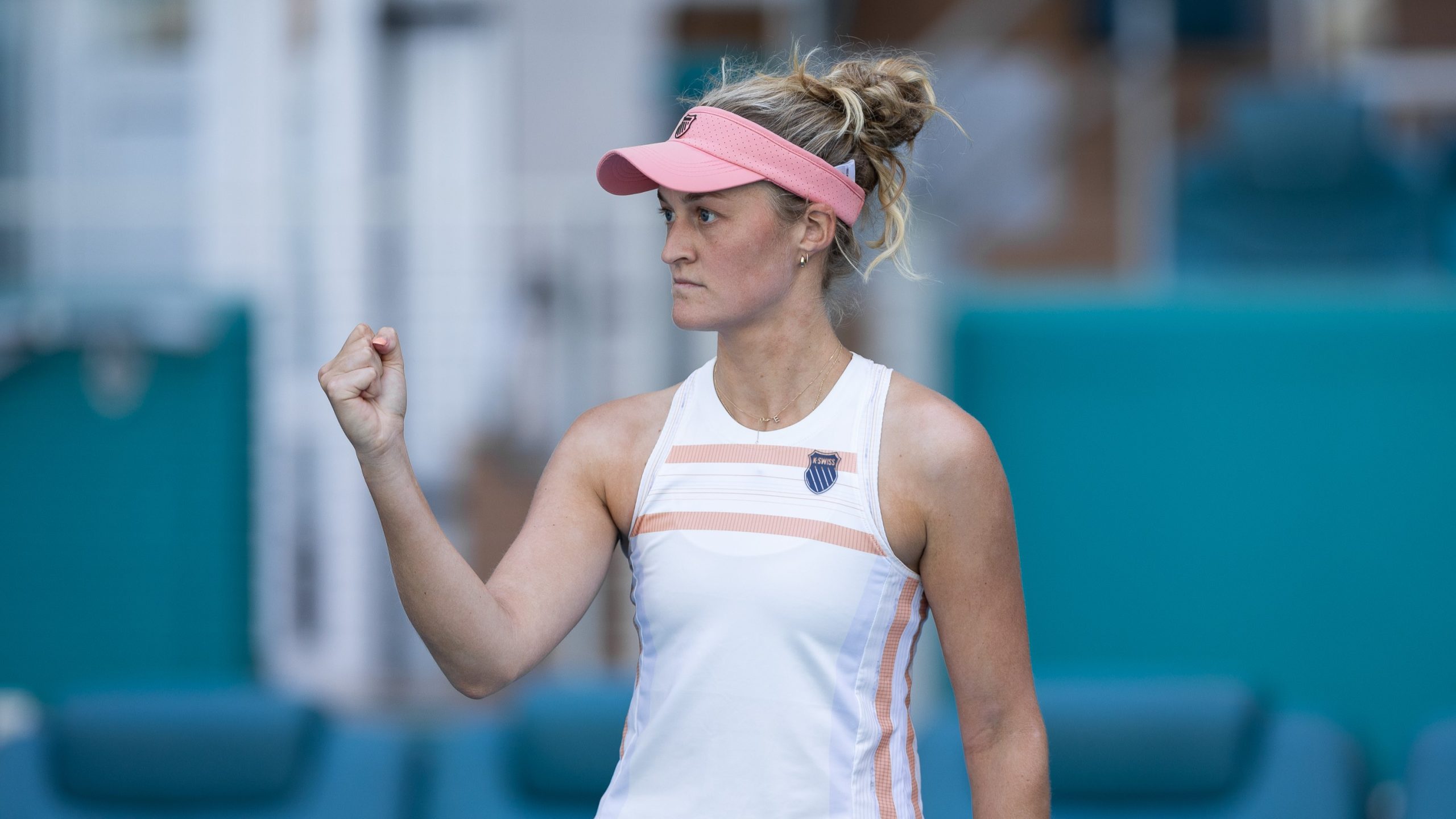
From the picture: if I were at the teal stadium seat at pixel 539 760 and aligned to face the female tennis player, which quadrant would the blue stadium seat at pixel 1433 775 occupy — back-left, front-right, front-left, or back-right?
front-left

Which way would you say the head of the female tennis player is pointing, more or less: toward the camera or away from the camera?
toward the camera

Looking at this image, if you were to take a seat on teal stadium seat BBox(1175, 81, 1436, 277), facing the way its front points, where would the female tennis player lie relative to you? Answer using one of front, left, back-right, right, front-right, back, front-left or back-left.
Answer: front

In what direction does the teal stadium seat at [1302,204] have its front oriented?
toward the camera

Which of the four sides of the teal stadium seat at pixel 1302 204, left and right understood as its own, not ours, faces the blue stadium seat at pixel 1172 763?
front

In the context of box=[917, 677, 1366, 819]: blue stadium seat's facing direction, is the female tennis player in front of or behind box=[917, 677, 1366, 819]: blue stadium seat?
in front

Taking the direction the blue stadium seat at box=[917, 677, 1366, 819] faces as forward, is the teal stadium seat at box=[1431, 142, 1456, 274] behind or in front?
behind

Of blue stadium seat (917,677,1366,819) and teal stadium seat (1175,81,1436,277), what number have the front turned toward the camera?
2

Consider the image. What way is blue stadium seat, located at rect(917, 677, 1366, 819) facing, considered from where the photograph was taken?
facing the viewer

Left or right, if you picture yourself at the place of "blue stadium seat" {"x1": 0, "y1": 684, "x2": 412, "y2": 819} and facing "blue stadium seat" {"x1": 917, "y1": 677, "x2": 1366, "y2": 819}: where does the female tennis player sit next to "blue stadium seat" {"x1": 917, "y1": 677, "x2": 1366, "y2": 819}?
right

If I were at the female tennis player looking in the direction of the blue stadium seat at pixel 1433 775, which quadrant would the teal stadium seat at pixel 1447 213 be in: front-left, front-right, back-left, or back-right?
front-left

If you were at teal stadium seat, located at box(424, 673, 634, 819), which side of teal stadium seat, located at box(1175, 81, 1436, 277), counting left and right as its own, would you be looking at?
front

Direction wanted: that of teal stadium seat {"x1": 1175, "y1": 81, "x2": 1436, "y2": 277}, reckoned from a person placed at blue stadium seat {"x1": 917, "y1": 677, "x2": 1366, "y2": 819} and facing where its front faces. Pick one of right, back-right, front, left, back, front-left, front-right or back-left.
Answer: back

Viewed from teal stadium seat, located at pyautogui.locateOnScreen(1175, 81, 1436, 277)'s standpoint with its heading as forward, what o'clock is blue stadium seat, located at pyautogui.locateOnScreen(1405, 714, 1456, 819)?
blue stadium seat, located at pyautogui.locateOnScreen(1405, 714, 1456, 819) is roughly at 12 o'clock from teal stadium seat, located at pyautogui.locateOnScreen(1175, 81, 1436, 277).

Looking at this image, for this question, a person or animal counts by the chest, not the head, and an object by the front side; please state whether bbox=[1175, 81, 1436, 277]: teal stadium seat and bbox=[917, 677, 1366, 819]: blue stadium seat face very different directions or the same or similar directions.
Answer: same or similar directions

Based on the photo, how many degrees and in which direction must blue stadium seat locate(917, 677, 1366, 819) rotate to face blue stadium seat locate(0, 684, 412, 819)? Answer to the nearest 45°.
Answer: approximately 90° to its right

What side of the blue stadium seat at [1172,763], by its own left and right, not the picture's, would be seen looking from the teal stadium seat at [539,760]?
right
